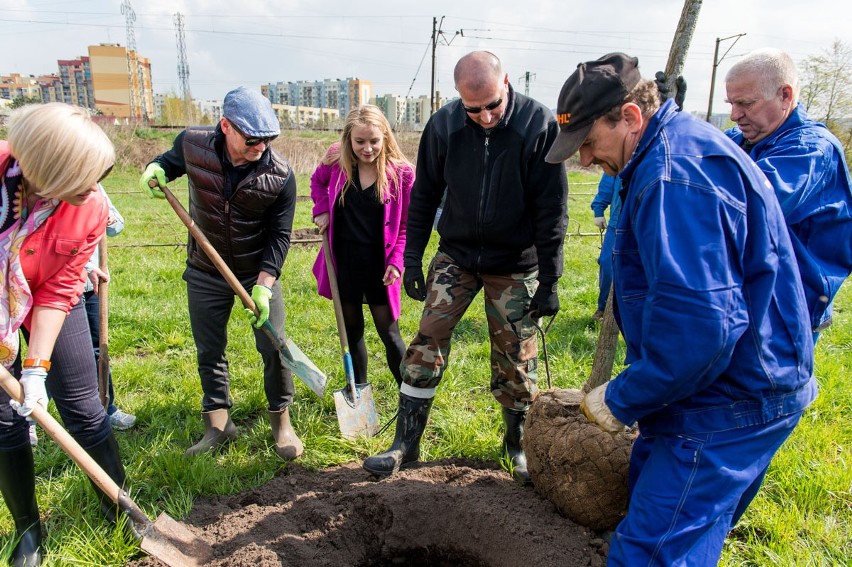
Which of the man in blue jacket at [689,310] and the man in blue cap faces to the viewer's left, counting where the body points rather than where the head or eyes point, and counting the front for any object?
the man in blue jacket

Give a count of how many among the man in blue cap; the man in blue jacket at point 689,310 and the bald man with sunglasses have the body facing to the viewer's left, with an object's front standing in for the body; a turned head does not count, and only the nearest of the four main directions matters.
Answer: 1

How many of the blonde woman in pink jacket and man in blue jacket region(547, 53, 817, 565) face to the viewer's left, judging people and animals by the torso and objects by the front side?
1

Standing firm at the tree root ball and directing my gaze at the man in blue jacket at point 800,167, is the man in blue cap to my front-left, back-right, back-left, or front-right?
back-left

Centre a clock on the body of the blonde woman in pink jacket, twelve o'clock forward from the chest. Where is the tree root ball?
The tree root ball is roughly at 11 o'clock from the blonde woman in pink jacket.

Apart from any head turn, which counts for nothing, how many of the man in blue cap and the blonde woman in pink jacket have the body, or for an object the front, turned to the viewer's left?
0

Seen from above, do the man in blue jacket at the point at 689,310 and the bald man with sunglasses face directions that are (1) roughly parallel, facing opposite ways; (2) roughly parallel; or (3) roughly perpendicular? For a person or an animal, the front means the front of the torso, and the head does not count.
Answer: roughly perpendicular

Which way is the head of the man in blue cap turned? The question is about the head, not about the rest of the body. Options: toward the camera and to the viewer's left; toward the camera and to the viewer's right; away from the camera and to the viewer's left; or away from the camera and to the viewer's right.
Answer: toward the camera and to the viewer's right

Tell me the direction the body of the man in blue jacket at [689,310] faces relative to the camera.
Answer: to the viewer's left

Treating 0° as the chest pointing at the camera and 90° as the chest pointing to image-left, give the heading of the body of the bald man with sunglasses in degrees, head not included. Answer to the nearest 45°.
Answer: approximately 0°
